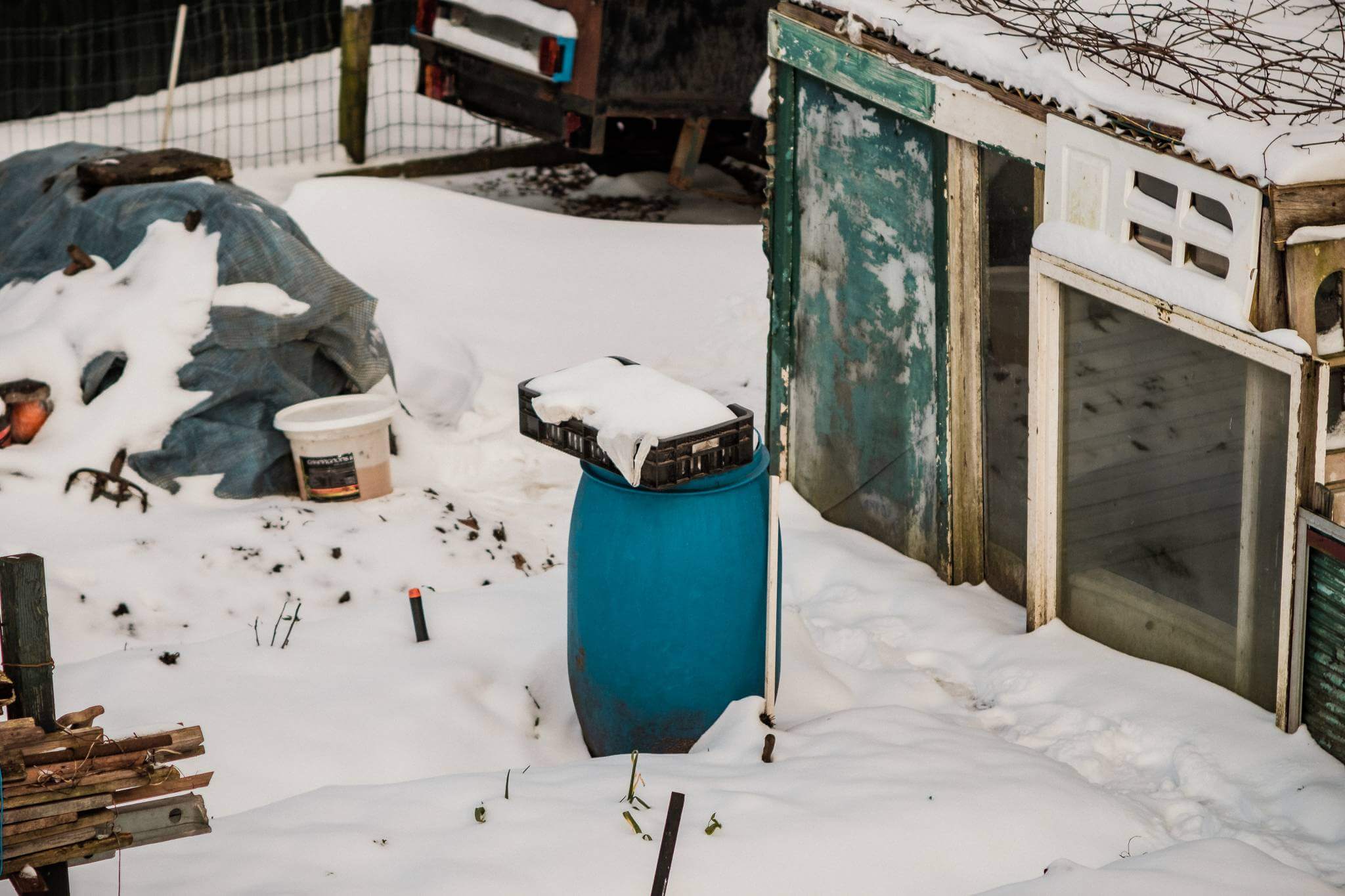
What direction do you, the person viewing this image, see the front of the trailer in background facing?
facing away from the viewer and to the right of the viewer

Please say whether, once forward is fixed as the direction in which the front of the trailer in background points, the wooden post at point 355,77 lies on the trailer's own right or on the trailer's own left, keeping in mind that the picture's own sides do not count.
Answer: on the trailer's own left

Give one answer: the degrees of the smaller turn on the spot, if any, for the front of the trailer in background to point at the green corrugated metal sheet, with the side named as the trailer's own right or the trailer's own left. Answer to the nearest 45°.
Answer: approximately 135° to the trailer's own right

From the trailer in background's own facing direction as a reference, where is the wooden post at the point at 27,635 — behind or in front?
behind

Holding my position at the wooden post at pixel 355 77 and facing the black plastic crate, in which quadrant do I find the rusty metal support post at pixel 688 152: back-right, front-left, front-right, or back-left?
front-left

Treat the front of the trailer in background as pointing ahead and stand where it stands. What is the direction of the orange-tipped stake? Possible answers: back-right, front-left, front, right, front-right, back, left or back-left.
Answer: back-right

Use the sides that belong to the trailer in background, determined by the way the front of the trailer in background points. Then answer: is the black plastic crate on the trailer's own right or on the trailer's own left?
on the trailer's own right
